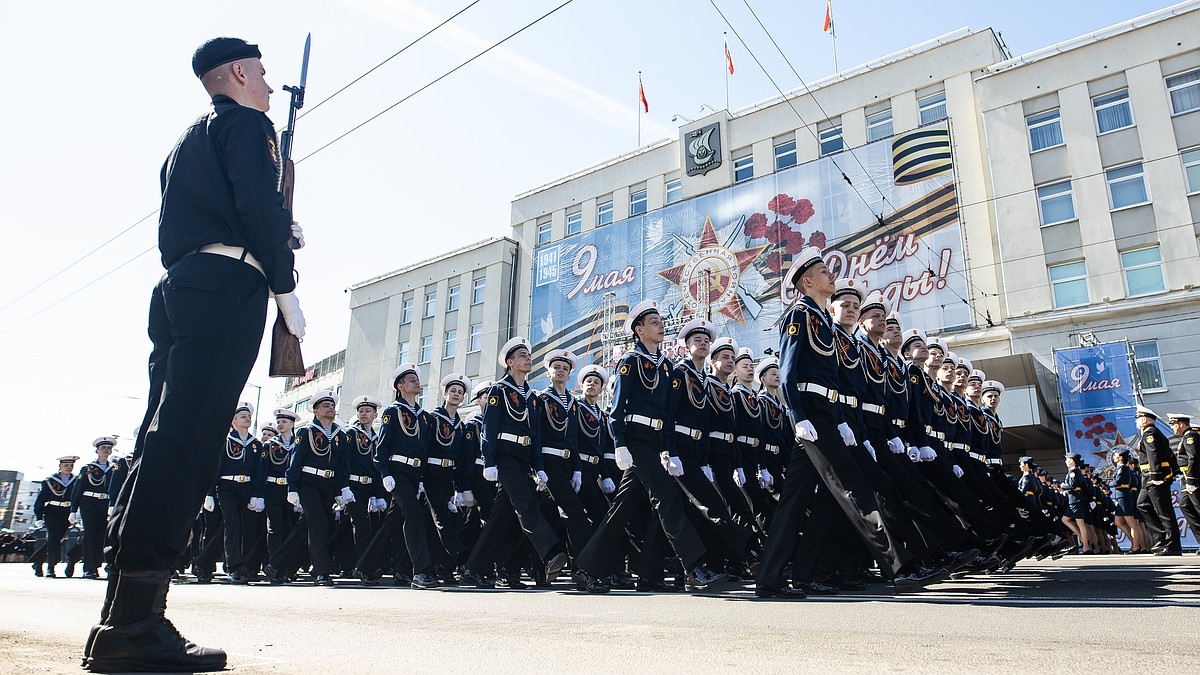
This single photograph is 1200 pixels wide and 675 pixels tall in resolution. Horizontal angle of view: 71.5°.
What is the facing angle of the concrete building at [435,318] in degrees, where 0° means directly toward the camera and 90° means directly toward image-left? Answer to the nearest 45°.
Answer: approximately 45°
